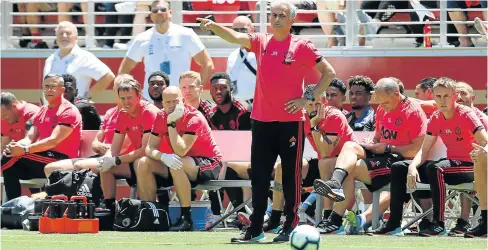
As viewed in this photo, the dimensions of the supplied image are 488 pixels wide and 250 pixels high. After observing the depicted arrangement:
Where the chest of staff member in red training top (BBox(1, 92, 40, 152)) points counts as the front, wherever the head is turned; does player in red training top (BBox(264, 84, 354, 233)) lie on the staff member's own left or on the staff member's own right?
on the staff member's own left

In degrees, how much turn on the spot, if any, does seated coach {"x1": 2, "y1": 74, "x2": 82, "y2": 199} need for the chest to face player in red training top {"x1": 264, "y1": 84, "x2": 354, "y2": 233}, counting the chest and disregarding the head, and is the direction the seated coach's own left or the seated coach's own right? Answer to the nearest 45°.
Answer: approximately 90° to the seated coach's own left

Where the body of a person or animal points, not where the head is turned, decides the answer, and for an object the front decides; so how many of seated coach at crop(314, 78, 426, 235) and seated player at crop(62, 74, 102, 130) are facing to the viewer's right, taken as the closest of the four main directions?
0

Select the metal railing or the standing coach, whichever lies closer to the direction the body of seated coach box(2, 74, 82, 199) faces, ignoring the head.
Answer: the standing coach

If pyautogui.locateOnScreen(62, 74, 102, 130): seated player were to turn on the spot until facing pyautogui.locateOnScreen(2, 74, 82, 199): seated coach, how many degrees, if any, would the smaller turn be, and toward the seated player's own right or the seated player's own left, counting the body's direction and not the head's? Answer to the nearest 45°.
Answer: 0° — they already face them
